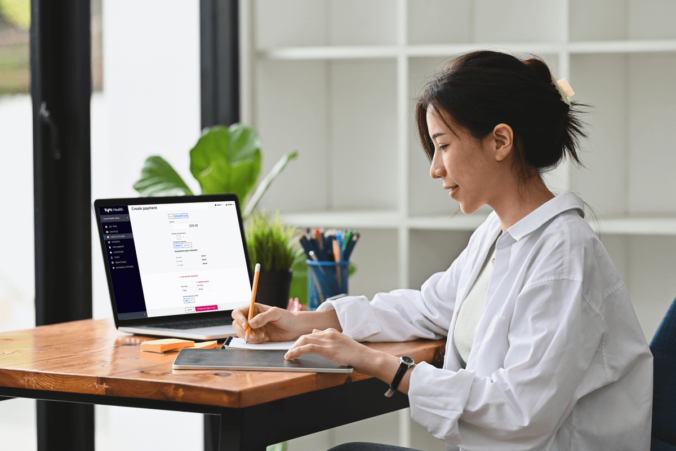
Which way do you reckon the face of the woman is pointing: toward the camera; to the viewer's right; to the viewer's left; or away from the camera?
to the viewer's left

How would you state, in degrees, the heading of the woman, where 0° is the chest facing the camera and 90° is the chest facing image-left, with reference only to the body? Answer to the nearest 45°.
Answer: approximately 90°

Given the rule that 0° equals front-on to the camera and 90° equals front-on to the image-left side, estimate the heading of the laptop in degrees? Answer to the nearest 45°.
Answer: approximately 315°

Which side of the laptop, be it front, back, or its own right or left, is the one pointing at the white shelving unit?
left

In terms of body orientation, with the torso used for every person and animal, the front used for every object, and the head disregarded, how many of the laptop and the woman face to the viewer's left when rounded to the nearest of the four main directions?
1
